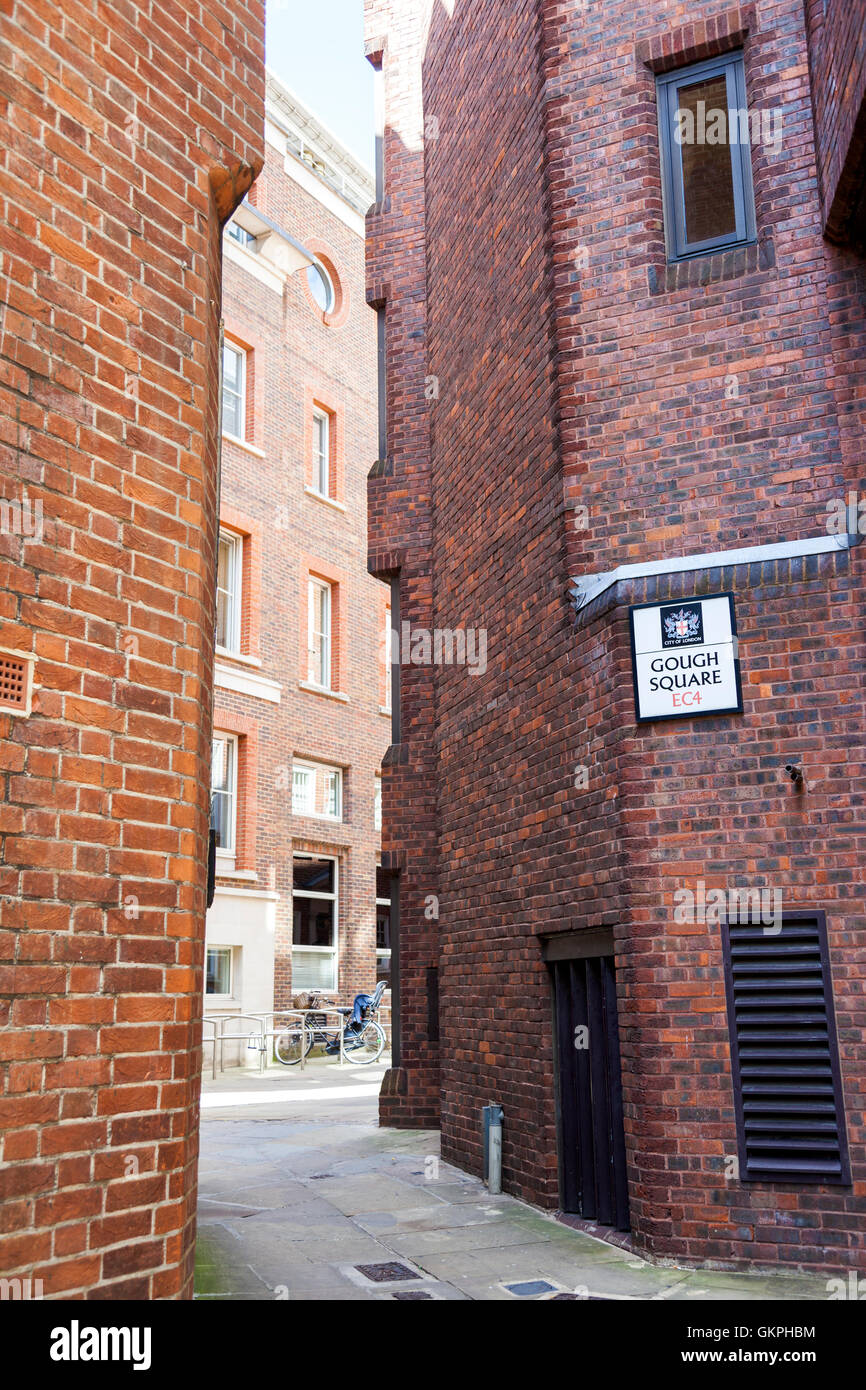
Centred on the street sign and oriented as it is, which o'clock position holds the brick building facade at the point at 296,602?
The brick building facade is roughly at 5 o'clock from the street sign.

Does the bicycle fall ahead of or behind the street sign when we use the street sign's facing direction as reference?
behind

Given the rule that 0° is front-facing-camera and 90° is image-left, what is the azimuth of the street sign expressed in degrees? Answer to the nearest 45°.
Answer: approximately 0°

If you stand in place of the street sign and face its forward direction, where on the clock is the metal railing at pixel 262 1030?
The metal railing is roughly at 5 o'clock from the street sign.
